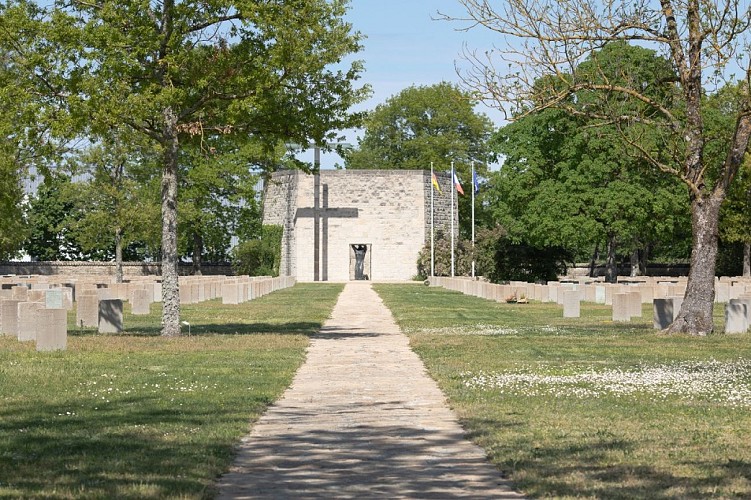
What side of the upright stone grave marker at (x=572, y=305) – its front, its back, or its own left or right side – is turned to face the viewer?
front

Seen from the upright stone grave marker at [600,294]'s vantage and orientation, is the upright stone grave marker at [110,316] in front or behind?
in front

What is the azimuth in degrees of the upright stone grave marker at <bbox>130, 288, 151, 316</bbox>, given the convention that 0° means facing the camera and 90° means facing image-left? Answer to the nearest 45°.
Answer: approximately 0°

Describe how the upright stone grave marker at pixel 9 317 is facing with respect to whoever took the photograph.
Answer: facing the viewer

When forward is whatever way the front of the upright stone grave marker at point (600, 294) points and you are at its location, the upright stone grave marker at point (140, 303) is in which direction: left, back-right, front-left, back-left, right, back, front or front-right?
front-right

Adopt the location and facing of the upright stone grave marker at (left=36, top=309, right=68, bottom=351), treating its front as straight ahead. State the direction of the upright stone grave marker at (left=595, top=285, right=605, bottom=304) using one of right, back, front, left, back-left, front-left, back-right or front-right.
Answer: back-left

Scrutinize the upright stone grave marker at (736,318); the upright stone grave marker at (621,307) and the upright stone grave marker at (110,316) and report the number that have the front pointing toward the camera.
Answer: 3

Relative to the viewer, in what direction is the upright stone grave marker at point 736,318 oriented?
toward the camera

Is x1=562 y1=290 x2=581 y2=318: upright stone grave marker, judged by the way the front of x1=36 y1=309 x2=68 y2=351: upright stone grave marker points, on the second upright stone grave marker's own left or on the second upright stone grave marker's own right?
on the second upright stone grave marker's own left

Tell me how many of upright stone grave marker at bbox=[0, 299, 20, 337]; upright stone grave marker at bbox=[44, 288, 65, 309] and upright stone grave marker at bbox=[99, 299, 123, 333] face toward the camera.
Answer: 3
